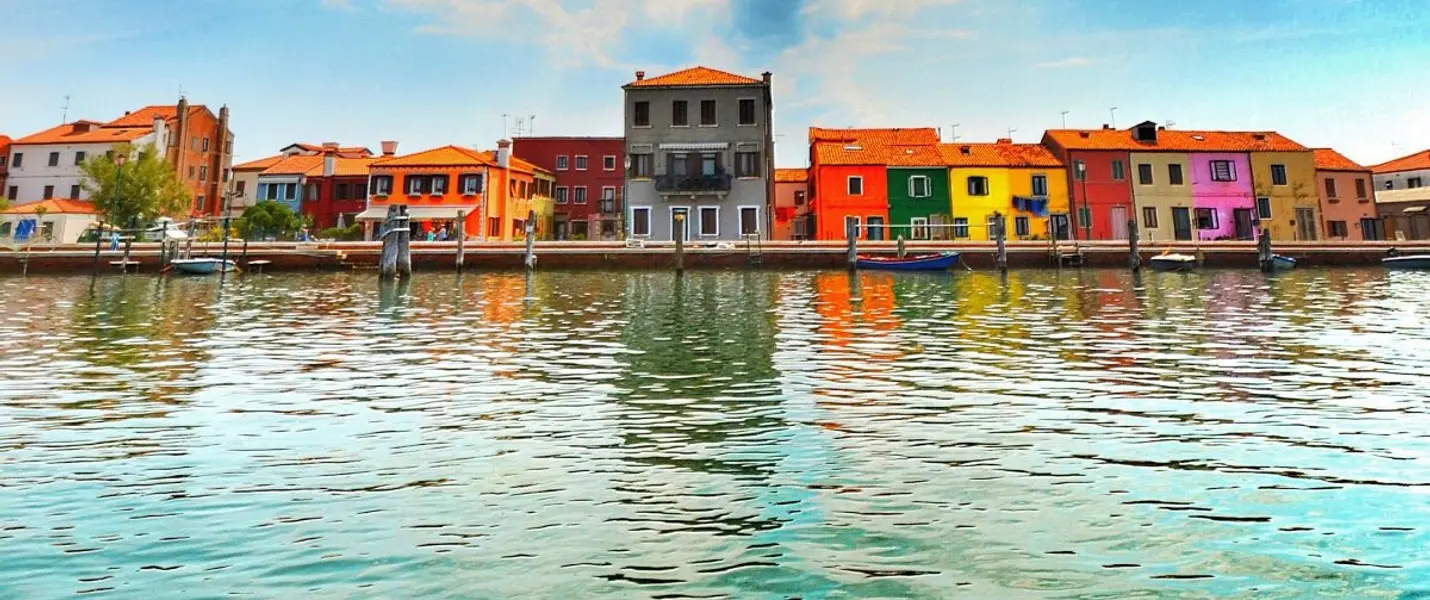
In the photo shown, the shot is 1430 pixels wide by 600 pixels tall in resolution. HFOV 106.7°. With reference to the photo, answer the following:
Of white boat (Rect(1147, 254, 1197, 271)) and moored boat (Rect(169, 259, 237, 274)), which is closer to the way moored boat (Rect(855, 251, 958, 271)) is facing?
the white boat

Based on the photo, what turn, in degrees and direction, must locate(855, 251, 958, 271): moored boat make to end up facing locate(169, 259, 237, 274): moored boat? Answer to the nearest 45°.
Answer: approximately 180°

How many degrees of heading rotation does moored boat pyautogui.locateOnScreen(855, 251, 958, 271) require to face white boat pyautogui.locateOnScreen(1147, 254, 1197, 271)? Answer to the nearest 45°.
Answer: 0° — it already faces it

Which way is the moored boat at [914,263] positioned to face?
to the viewer's right
